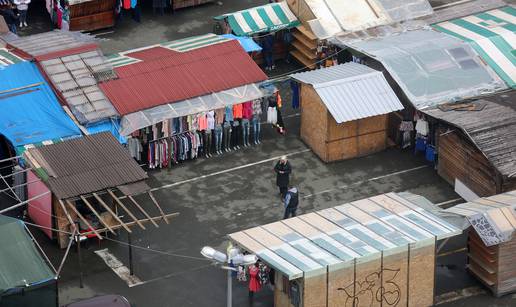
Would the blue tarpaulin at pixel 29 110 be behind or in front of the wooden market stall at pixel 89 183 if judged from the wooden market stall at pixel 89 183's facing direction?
behind

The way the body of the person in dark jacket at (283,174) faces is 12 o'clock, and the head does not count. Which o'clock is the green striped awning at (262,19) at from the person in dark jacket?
The green striped awning is roughly at 6 o'clock from the person in dark jacket.

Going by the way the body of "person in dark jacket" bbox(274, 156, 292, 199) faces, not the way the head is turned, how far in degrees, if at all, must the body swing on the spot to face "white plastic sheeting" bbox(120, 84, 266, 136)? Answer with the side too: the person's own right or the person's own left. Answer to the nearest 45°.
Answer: approximately 135° to the person's own right

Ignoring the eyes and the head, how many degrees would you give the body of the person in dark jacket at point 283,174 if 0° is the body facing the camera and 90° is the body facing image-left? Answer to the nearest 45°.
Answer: approximately 0°

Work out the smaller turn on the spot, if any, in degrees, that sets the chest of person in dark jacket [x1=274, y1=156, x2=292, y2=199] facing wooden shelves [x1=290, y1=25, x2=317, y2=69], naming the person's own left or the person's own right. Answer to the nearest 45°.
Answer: approximately 180°

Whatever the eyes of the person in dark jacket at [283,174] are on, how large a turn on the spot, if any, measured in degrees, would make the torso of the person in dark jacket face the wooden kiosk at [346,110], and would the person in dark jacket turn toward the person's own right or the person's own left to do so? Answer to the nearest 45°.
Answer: approximately 135° to the person's own left

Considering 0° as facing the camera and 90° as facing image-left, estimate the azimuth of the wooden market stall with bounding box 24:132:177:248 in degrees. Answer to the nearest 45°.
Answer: approximately 315°
